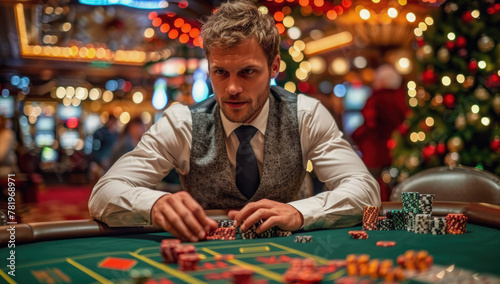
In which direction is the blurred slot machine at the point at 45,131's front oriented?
toward the camera

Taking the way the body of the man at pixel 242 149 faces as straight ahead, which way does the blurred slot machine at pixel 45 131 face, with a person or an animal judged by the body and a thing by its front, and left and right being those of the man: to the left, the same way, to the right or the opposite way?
the same way

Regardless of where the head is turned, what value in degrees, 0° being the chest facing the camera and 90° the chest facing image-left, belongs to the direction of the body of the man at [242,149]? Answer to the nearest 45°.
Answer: approximately 0°

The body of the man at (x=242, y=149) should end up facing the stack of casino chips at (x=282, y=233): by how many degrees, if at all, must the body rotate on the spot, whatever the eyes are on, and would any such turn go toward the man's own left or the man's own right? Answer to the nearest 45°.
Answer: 0° — they already face it

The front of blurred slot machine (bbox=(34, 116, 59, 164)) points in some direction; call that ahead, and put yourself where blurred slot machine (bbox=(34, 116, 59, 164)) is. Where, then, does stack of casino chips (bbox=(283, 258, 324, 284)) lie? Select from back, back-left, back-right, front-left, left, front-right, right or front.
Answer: front

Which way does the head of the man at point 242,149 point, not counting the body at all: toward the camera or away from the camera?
toward the camera

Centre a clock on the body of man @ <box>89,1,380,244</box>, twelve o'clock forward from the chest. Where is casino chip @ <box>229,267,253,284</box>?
The casino chip is roughly at 12 o'clock from the man.

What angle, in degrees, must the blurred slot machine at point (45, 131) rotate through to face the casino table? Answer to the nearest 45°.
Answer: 0° — it already faces it

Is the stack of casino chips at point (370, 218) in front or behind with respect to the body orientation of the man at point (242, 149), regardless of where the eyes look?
in front

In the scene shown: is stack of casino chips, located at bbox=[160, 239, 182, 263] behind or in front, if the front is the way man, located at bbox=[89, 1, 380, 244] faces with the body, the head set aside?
in front

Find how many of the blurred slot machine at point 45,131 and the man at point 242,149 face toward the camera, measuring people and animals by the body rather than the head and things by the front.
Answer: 2
